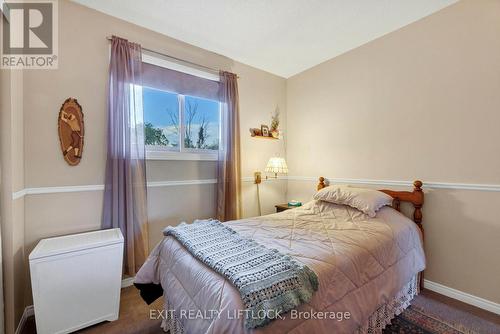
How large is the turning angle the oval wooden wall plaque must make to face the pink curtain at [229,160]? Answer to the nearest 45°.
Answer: approximately 90° to its left

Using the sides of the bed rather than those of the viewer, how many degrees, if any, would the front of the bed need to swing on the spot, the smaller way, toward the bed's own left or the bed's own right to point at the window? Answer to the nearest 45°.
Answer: approximately 90° to the bed's own right

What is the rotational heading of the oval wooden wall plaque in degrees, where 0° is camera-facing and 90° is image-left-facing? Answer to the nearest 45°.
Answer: approximately 0°

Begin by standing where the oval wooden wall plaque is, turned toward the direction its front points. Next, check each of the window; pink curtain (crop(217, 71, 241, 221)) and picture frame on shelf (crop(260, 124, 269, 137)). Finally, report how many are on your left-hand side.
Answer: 3

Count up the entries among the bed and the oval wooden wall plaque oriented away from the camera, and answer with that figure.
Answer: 0

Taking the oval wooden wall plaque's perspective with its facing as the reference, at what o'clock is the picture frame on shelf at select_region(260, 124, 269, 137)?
The picture frame on shelf is roughly at 9 o'clock from the oval wooden wall plaque.

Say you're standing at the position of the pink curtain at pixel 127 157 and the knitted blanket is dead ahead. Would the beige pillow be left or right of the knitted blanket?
left

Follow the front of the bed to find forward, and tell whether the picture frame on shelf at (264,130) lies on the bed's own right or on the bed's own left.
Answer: on the bed's own right

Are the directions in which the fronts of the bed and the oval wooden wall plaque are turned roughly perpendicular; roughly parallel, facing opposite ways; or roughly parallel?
roughly perpendicular

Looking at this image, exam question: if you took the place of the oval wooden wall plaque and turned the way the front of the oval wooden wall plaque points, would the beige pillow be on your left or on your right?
on your left
